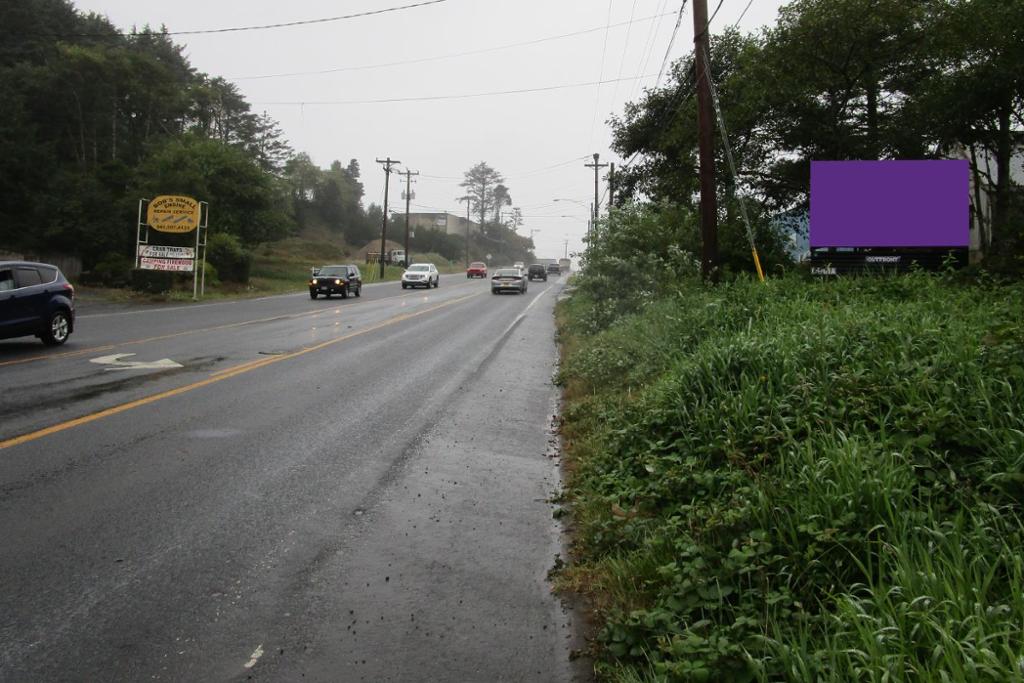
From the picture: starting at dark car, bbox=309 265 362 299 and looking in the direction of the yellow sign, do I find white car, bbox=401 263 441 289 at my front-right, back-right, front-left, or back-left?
back-right

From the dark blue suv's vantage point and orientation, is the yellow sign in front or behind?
behind

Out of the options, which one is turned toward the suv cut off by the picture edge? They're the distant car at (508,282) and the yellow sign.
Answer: the yellow sign

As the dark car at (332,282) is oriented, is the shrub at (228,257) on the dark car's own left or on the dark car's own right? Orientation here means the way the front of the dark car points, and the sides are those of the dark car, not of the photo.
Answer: on the dark car's own right

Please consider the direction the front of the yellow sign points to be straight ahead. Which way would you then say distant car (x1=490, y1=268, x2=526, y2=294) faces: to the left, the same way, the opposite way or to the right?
the opposite way

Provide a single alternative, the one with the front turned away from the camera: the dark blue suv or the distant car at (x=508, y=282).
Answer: the distant car

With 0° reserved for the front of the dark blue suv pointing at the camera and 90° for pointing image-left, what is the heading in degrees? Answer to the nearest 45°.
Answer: approximately 45°

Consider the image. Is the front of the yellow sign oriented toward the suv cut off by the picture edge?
yes

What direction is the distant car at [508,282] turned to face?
away from the camera

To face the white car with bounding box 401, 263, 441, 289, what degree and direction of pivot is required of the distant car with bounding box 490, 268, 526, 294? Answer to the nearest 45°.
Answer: approximately 45° to its left
